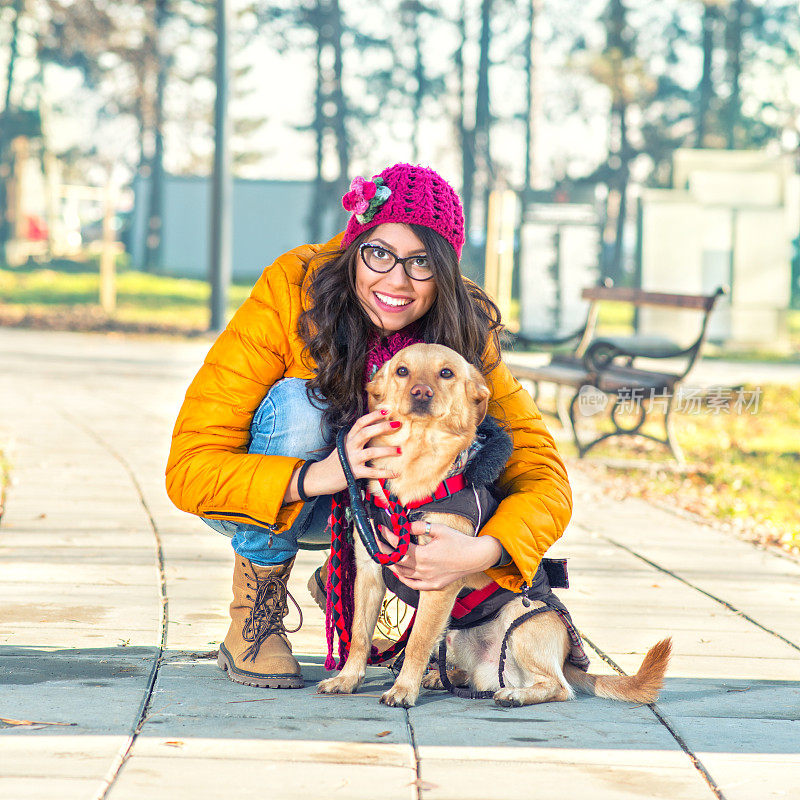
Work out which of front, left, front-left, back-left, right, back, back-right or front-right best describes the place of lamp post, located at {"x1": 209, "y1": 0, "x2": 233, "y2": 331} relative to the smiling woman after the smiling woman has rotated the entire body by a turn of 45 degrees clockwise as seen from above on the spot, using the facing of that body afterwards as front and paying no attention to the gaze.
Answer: back-right

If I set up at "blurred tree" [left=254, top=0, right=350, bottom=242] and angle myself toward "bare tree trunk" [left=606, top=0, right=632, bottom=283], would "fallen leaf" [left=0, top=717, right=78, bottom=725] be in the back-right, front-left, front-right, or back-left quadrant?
back-right

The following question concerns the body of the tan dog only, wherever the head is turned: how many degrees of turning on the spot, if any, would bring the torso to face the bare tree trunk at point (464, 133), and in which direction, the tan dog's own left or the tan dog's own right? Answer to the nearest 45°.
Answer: approximately 135° to the tan dog's own right

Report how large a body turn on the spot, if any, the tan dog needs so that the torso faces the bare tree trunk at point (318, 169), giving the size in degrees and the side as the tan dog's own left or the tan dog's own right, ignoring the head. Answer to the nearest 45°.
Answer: approximately 135° to the tan dog's own right

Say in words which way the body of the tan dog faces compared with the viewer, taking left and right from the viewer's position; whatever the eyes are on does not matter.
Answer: facing the viewer and to the left of the viewer

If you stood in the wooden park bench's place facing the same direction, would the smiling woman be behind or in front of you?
in front

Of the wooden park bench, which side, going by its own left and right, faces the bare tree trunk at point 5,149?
right

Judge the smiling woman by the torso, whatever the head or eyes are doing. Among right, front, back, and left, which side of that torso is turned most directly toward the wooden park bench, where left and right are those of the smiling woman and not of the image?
back

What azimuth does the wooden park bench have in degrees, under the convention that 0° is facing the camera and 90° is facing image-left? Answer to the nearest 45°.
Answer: approximately 45°

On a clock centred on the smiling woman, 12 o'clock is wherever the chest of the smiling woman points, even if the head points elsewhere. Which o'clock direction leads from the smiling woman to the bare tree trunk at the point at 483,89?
The bare tree trunk is roughly at 6 o'clock from the smiling woman.

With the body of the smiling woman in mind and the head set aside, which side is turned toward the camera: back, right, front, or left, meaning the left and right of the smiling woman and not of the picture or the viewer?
front

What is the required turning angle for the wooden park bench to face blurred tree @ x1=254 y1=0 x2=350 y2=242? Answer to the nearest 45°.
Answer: approximately 135° to its right

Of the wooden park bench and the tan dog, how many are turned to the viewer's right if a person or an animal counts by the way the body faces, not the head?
0

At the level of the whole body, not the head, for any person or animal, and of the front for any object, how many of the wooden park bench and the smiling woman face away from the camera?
0
